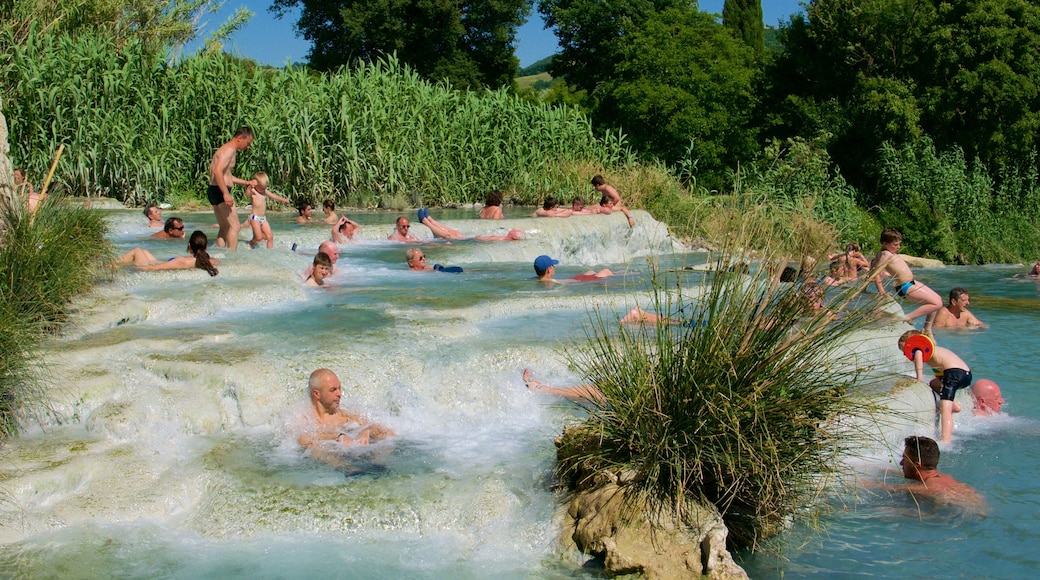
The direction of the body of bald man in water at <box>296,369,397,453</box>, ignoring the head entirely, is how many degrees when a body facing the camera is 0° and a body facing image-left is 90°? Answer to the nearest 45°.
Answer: approximately 315°

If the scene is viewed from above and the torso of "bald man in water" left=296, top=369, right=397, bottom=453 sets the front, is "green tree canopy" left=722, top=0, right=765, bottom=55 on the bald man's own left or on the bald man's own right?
on the bald man's own left

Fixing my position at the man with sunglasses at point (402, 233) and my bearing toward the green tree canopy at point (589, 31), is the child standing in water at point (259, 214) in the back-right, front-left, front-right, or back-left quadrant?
back-left

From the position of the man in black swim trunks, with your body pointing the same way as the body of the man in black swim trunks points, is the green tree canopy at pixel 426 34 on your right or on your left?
on your left

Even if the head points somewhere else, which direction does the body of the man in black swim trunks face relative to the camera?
to the viewer's right

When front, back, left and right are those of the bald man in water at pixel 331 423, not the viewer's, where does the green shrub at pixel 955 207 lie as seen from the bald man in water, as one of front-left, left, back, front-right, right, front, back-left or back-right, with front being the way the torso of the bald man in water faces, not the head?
left

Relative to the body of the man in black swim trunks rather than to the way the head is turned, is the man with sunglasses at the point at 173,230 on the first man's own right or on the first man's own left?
on the first man's own left

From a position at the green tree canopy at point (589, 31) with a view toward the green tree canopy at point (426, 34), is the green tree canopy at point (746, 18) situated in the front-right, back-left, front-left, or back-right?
back-right

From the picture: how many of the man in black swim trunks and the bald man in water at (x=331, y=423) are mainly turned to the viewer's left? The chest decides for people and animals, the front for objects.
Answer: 0

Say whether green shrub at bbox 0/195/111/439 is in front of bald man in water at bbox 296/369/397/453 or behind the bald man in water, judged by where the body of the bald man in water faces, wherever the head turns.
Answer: behind

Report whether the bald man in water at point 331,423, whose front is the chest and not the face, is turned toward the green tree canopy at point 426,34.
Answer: no

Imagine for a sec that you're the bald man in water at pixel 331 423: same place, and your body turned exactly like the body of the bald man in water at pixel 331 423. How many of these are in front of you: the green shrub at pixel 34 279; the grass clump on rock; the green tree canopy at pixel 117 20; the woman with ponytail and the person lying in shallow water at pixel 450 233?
1

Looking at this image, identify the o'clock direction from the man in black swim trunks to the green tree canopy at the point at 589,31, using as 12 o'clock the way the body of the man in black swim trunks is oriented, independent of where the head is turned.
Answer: The green tree canopy is roughly at 10 o'clock from the man in black swim trunks.

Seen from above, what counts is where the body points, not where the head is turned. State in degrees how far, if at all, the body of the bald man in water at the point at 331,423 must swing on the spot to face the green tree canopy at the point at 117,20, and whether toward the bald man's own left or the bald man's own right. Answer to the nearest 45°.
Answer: approximately 135° to the bald man's own left
